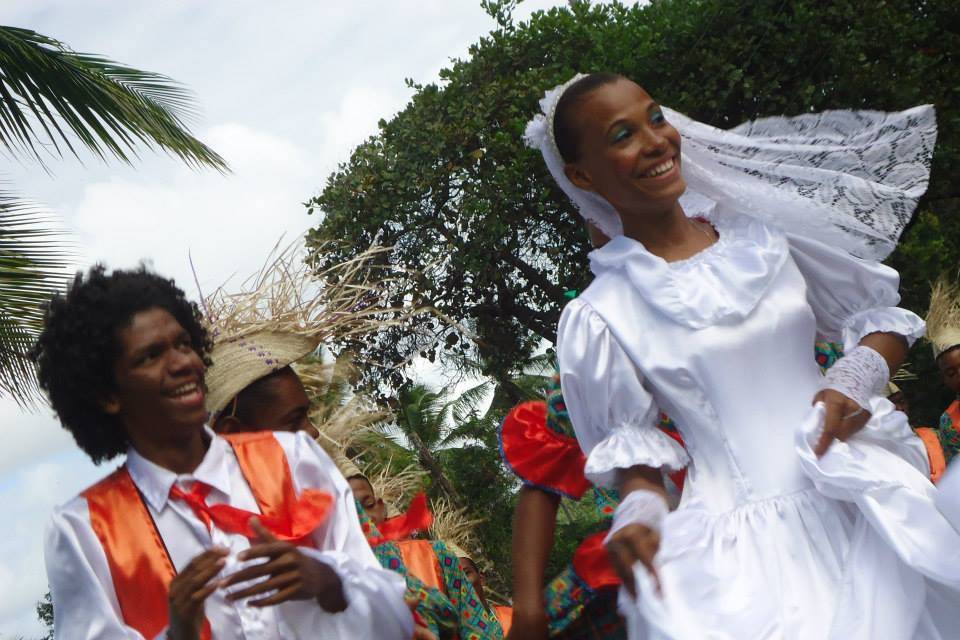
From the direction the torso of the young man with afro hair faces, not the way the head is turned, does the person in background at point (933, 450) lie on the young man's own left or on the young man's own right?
on the young man's own left

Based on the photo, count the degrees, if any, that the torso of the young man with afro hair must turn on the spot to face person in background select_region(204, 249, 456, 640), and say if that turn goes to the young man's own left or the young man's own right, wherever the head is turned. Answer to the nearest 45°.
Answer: approximately 90° to the young man's own left

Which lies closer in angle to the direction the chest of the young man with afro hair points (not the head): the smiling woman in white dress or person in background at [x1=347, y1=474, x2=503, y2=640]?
the smiling woman in white dress

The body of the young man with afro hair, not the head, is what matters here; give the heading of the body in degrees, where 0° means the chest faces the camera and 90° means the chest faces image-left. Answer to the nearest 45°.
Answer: approximately 315°

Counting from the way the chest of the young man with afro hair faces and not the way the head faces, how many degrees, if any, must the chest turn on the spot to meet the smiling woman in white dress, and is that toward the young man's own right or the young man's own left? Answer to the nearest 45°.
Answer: approximately 45° to the young man's own left

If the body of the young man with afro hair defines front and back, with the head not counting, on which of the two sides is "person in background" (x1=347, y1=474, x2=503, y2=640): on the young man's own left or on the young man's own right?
on the young man's own left

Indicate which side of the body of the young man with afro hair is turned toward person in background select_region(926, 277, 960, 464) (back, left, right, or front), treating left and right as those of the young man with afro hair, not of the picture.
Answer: left
